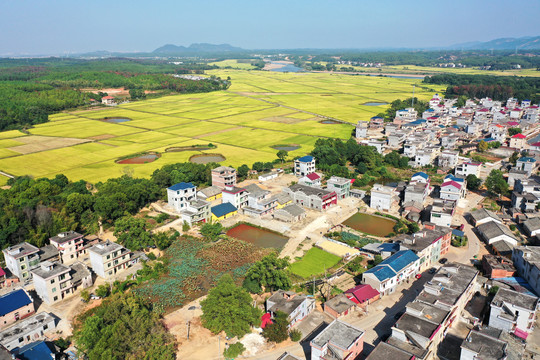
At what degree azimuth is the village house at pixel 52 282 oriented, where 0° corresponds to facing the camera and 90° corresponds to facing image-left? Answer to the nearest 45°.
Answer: approximately 315°

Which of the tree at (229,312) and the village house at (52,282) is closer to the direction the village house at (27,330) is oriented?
the tree

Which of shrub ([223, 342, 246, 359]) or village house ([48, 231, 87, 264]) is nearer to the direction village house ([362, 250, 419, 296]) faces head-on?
the shrub

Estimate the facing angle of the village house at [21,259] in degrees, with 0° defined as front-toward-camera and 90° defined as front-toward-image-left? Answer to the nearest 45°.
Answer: approximately 315°

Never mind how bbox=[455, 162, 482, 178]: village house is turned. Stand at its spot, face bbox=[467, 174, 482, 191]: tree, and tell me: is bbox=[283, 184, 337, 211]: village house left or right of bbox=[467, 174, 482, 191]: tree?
right
